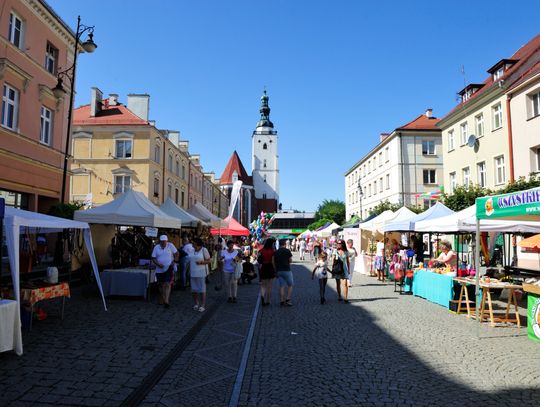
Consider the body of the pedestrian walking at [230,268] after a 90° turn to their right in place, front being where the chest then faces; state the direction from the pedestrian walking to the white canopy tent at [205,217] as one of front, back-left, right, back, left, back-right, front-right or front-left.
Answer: right

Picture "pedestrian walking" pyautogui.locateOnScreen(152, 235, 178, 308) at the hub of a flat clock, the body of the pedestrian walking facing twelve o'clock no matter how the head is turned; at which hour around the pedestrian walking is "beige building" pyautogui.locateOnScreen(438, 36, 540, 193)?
The beige building is roughly at 8 o'clock from the pedestrian walking.

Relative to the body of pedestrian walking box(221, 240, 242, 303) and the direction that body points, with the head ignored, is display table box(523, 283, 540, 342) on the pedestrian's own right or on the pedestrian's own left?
on the pedestrian's own left

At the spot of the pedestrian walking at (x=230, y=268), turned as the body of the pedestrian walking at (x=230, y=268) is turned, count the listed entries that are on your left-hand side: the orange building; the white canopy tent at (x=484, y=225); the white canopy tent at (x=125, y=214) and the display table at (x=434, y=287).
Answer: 2

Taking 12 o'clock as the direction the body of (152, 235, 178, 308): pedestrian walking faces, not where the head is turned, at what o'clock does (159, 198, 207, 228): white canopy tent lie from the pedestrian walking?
The white canopy tent is roughly at 6 o'clock from the pedestrian walking.

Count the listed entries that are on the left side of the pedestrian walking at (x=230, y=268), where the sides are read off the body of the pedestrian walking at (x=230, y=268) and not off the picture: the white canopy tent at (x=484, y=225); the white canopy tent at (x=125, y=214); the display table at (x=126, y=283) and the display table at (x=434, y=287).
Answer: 2

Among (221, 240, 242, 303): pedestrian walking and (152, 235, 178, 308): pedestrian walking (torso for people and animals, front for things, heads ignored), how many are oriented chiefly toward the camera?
2

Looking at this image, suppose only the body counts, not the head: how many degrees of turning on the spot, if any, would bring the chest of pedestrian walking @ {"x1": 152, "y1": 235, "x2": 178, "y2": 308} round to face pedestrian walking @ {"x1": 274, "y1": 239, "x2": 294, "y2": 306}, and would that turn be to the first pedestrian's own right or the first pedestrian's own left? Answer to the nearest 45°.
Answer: approximately 90° to the first pedestrian's own left

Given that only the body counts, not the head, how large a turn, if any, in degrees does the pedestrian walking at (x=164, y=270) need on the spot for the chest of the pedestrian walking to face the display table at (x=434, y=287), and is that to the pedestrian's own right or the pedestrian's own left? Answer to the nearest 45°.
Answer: approximately 90° to the pedestrian's own left

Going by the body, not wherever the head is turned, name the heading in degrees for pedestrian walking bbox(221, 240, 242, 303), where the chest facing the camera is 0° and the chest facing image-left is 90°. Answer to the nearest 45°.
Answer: approximately 0°

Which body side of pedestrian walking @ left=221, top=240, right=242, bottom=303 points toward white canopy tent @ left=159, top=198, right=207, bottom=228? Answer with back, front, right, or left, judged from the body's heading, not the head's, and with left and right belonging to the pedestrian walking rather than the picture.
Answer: back

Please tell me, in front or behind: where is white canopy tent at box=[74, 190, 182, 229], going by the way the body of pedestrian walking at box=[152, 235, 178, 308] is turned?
behind

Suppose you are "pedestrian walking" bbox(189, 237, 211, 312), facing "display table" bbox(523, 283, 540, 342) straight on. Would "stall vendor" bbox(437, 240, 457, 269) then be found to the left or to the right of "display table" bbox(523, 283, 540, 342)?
left

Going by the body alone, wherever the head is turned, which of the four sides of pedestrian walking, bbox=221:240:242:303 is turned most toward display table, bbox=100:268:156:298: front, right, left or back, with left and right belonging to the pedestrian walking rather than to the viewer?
right
